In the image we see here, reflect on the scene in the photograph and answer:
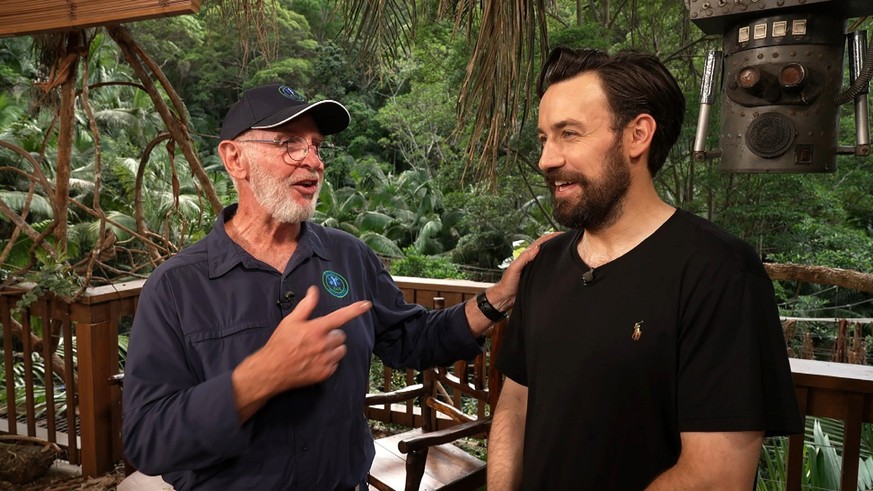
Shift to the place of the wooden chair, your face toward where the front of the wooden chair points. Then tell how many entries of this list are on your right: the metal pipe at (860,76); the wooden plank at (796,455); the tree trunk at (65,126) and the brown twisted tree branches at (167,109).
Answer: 2

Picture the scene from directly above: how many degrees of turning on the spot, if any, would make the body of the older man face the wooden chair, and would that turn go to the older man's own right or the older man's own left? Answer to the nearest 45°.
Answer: approximately 90° to the older man's own left

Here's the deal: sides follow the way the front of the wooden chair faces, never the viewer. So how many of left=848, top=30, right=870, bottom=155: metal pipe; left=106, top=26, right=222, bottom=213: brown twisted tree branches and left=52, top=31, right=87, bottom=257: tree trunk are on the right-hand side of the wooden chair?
2

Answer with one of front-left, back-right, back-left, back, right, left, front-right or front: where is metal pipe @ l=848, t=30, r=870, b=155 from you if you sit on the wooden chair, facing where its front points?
back-left

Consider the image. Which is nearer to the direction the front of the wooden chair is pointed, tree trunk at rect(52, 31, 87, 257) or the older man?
the older man

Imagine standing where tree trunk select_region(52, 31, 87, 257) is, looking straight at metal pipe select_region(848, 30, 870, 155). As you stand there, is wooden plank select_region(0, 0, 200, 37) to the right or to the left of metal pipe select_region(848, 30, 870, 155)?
right

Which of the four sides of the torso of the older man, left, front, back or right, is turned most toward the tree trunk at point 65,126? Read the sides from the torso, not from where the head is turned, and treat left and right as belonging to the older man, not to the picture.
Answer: back

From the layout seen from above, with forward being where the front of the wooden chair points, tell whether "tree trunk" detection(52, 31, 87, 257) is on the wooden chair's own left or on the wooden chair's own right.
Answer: on the wooden chair's own right

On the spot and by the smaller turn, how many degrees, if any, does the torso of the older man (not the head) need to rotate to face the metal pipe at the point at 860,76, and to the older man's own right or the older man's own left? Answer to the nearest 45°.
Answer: approximately 45° to the older man's own left

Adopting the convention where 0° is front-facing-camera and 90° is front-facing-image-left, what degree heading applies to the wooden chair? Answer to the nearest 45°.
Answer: approximately 45°

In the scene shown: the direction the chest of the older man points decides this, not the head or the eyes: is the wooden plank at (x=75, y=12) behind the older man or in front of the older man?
behind

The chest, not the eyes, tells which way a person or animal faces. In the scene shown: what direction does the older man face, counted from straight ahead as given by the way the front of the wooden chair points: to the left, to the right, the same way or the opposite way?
to the left
